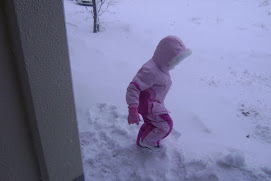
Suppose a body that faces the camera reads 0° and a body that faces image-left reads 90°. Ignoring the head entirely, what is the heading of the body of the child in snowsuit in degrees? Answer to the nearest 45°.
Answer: approximately 270°
